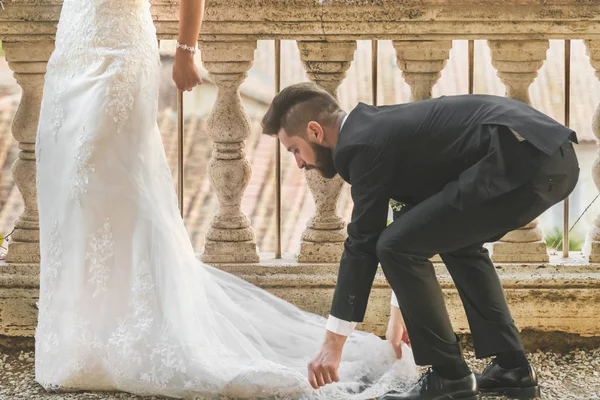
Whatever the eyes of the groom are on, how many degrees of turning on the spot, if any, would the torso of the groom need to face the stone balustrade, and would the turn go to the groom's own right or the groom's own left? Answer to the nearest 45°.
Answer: approximately 45° to the groom's own right

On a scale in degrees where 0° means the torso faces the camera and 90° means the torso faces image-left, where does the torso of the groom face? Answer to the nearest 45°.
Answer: approximately 90°

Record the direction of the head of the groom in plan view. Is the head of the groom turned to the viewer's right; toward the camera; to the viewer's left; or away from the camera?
to the viewer's left
